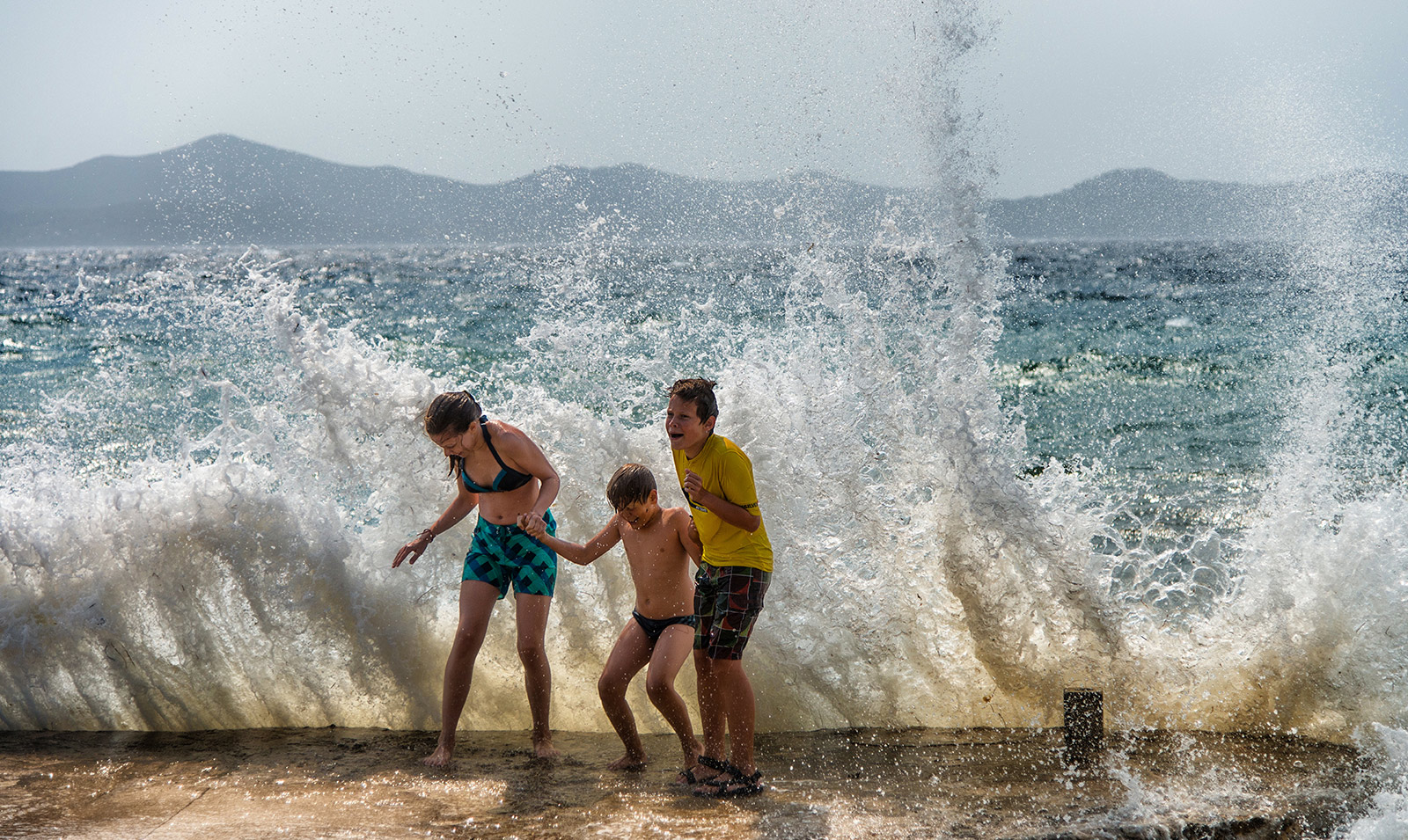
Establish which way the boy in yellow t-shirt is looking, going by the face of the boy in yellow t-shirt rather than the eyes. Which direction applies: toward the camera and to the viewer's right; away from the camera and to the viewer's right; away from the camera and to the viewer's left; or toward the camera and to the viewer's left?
toward the camera and to the viewer's left

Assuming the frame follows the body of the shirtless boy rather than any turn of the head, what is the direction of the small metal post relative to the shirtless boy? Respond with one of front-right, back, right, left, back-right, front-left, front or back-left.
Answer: back-left

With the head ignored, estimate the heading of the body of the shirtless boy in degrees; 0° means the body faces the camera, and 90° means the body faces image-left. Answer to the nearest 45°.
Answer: approximately 45°

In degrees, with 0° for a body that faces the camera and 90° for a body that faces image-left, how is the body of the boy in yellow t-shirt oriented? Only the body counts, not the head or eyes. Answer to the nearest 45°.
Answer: approximately 45°

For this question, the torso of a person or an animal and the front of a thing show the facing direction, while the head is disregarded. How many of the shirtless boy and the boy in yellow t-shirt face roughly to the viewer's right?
0
